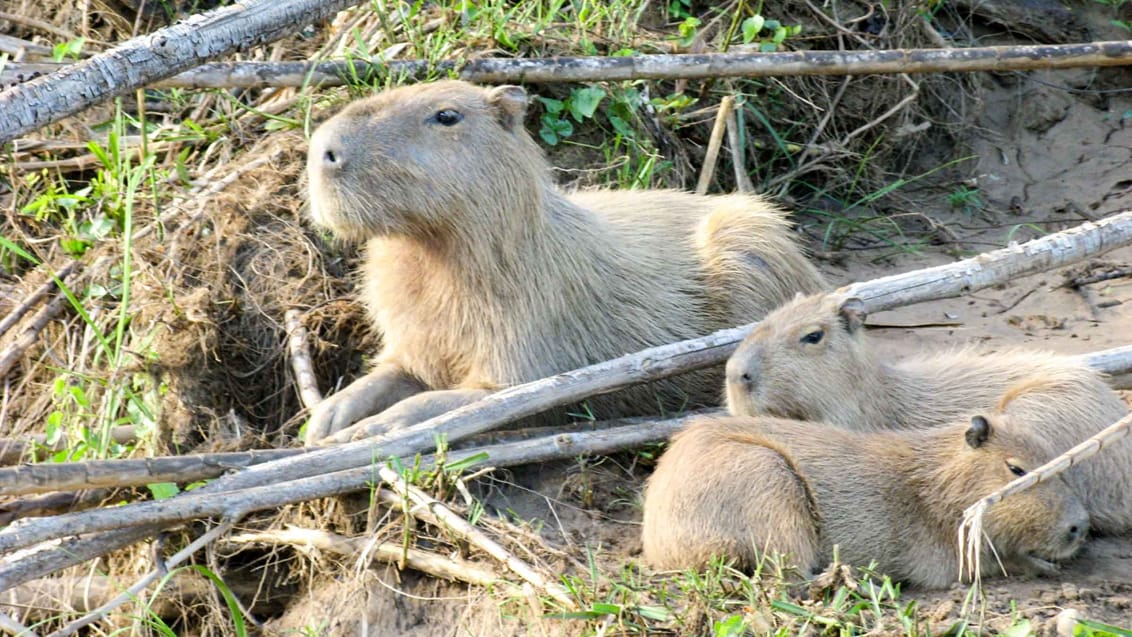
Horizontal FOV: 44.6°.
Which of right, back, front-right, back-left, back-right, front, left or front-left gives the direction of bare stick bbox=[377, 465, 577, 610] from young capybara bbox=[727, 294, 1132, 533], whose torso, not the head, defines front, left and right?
front-left

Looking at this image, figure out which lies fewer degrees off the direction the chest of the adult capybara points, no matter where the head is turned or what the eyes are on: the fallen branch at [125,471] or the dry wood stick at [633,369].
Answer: the fallen branch

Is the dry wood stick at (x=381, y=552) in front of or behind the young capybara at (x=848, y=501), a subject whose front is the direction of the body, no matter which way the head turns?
behind

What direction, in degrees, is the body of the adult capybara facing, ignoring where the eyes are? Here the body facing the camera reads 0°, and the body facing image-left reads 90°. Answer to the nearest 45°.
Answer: approximately 45°

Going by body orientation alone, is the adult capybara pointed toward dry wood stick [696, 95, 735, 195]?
no

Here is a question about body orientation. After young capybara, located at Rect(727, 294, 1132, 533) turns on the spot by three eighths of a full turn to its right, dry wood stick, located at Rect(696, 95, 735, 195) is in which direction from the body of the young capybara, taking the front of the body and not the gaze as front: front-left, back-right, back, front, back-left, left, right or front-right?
left

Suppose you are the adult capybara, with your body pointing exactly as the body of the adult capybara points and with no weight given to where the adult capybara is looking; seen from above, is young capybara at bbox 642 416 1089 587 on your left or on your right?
on your left

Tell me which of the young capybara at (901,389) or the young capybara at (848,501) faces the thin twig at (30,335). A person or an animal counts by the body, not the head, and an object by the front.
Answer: the young capybara at (901,389)

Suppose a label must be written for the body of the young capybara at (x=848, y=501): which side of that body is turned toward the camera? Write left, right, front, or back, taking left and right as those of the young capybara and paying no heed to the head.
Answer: right

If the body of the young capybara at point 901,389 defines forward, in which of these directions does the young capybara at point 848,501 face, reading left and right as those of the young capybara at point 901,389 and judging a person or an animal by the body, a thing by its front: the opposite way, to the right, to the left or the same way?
the opposite way

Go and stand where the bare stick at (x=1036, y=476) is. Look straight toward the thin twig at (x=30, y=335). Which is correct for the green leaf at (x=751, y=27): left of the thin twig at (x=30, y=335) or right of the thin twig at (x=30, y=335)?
right

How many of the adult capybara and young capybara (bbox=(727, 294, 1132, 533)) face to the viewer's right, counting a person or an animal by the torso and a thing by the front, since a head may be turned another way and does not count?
0

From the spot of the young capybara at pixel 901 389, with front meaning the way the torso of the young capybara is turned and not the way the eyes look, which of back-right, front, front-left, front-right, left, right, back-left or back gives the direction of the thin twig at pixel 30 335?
front

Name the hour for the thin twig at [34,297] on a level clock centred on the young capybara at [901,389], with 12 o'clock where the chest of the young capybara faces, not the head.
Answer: The thin twig is roughly at 12 o'clock from the young capybara.

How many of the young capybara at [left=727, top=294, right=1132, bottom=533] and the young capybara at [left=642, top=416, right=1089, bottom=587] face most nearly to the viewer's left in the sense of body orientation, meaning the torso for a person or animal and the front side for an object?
1

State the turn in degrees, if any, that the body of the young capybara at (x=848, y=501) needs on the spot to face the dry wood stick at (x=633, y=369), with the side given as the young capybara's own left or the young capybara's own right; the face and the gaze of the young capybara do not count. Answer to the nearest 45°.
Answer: approximately 135° to the young capybara's own left

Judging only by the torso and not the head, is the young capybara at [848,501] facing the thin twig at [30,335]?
no

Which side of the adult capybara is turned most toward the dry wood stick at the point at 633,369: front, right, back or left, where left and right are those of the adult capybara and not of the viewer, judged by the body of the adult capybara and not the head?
left
